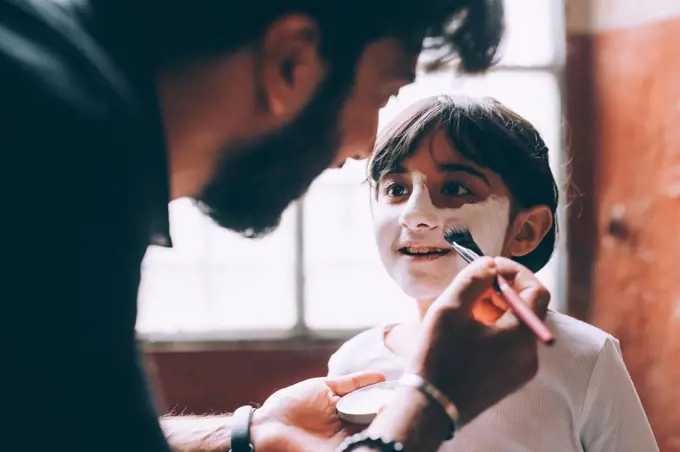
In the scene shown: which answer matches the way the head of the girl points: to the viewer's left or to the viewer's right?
to the viewer's left

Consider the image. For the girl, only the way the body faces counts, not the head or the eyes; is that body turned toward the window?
no

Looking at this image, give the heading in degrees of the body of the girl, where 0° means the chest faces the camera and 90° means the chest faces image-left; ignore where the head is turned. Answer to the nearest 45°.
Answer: approximately 45°
